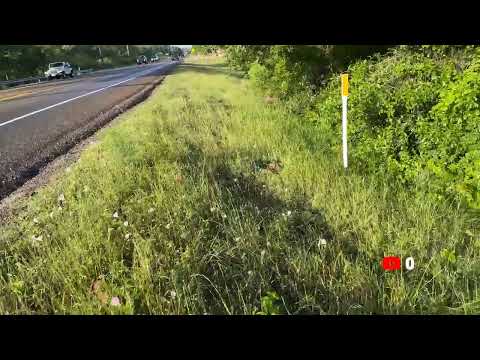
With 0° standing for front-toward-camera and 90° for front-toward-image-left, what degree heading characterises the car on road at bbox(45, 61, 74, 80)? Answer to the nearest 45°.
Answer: approximately 45°

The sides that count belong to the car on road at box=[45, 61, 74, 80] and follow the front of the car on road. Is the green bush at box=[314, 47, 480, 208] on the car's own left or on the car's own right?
on the car's own left
